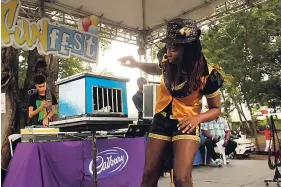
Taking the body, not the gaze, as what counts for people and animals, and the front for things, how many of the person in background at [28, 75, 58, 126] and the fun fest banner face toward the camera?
2

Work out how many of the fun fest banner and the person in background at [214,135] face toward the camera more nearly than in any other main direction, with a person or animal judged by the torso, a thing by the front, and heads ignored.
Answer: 2

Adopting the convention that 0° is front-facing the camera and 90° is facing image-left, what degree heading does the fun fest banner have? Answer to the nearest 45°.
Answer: approximately 0°

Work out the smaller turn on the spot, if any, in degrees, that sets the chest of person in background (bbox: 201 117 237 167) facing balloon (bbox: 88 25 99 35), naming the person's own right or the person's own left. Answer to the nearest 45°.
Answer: approximately 45° to the person's own right

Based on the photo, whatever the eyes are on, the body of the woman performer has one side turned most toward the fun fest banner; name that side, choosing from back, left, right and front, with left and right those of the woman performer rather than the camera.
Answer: right

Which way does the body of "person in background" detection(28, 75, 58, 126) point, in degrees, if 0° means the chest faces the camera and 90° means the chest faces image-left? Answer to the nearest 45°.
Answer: approximately 0°
